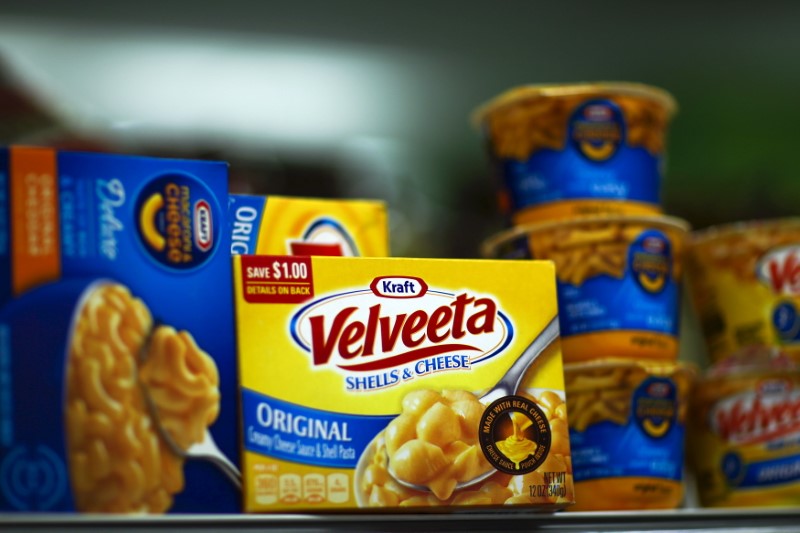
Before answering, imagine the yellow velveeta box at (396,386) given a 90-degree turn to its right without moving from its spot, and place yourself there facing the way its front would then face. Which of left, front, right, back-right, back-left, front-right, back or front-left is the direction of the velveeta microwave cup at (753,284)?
back-right

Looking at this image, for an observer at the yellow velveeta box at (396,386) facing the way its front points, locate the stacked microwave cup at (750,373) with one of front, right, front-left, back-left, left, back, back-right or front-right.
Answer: back-left

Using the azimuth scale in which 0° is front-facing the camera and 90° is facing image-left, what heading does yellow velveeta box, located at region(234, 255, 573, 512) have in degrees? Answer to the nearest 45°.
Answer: approximately 0°
